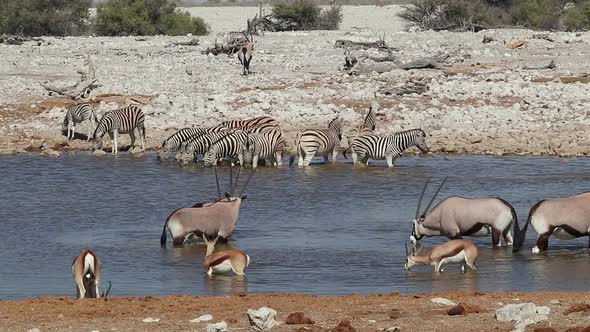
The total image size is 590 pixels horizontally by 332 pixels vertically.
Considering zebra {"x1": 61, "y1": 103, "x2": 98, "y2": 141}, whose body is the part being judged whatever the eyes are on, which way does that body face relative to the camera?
to the viewer's left

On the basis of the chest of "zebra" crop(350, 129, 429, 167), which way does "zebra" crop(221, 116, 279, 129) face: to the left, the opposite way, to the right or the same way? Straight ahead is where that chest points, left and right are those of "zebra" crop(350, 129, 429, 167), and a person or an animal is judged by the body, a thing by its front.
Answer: the opposite way

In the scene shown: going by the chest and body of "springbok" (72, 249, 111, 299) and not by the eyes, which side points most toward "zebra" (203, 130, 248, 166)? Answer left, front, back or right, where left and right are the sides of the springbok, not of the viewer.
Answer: front

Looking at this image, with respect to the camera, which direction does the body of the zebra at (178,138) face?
to the viewer's left

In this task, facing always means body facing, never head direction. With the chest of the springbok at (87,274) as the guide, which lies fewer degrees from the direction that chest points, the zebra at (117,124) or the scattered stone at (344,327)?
the zebra

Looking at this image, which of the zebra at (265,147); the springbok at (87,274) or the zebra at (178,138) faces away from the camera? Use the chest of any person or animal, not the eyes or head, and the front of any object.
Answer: the springbok

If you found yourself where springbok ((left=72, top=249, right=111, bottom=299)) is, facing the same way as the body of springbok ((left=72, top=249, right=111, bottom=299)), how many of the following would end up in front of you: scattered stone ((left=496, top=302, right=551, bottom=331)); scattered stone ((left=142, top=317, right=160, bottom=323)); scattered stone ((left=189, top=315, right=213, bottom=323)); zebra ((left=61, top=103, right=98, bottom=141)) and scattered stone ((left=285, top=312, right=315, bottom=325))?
1

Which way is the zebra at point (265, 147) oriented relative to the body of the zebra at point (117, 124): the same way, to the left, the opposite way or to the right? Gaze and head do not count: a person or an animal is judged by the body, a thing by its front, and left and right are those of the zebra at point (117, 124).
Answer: the same way

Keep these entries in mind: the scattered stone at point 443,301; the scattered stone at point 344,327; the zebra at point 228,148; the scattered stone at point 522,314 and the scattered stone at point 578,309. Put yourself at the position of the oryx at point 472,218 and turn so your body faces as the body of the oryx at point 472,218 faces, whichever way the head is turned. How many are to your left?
4

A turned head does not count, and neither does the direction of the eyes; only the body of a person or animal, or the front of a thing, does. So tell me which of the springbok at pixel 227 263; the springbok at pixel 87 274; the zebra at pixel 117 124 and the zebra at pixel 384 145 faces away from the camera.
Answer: the springbok at pixel 87 274

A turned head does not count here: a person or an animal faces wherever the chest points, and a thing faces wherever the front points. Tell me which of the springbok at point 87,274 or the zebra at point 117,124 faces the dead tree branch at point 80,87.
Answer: the springbok

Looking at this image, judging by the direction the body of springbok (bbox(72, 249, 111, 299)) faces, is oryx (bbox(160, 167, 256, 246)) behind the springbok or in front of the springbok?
in front

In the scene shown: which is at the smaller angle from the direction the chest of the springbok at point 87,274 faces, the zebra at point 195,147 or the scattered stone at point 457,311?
the zebra
